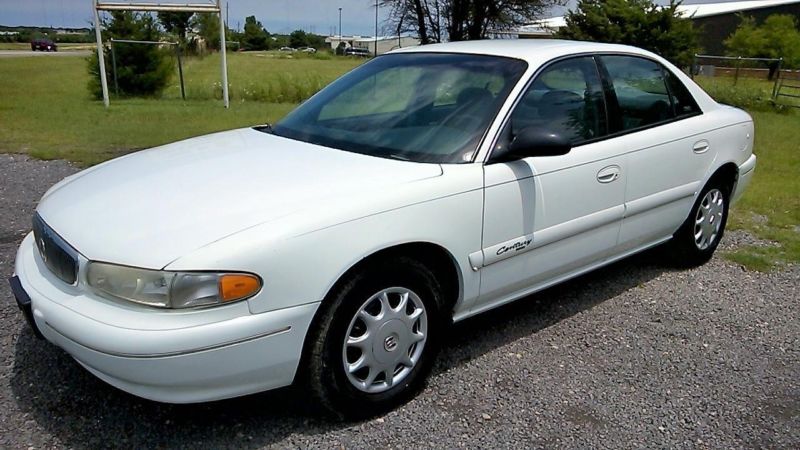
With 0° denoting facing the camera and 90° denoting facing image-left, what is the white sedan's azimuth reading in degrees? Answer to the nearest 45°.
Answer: approximately 45°

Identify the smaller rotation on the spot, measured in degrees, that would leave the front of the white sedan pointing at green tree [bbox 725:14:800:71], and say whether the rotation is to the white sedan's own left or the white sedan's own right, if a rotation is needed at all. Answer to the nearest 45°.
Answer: approximately 180°

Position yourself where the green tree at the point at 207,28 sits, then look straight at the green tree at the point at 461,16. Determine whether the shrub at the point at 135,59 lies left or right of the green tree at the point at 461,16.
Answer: right

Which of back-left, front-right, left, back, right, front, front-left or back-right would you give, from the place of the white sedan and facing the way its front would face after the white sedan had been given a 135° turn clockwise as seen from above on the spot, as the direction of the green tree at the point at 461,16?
front
